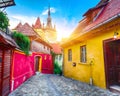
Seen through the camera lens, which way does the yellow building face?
facing the viewer and to the left of the viewer
